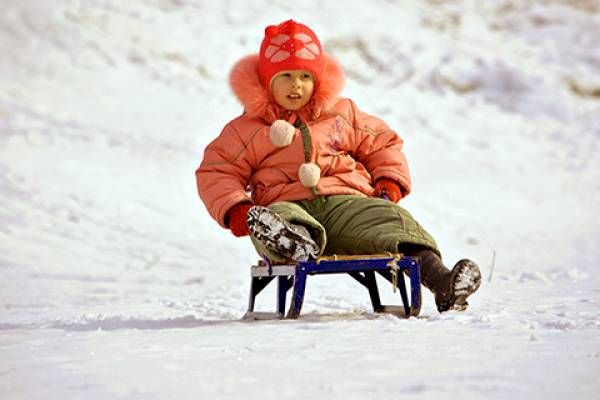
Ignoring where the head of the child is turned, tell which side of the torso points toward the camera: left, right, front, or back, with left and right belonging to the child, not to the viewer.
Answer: front
